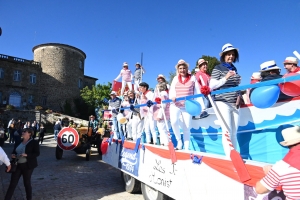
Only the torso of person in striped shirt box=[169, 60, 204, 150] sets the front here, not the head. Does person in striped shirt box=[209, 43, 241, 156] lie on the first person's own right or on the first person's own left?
on the first person's own left

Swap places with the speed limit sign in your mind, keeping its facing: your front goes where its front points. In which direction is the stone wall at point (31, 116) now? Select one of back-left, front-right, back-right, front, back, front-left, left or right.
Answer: back

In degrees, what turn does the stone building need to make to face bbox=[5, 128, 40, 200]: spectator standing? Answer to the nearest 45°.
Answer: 0° — it already faces them

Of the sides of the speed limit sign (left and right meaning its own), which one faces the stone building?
back

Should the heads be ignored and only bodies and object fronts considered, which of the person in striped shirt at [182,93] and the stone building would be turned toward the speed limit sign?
the stone building

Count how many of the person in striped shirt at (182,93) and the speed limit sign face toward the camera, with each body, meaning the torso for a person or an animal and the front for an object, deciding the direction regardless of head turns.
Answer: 2
